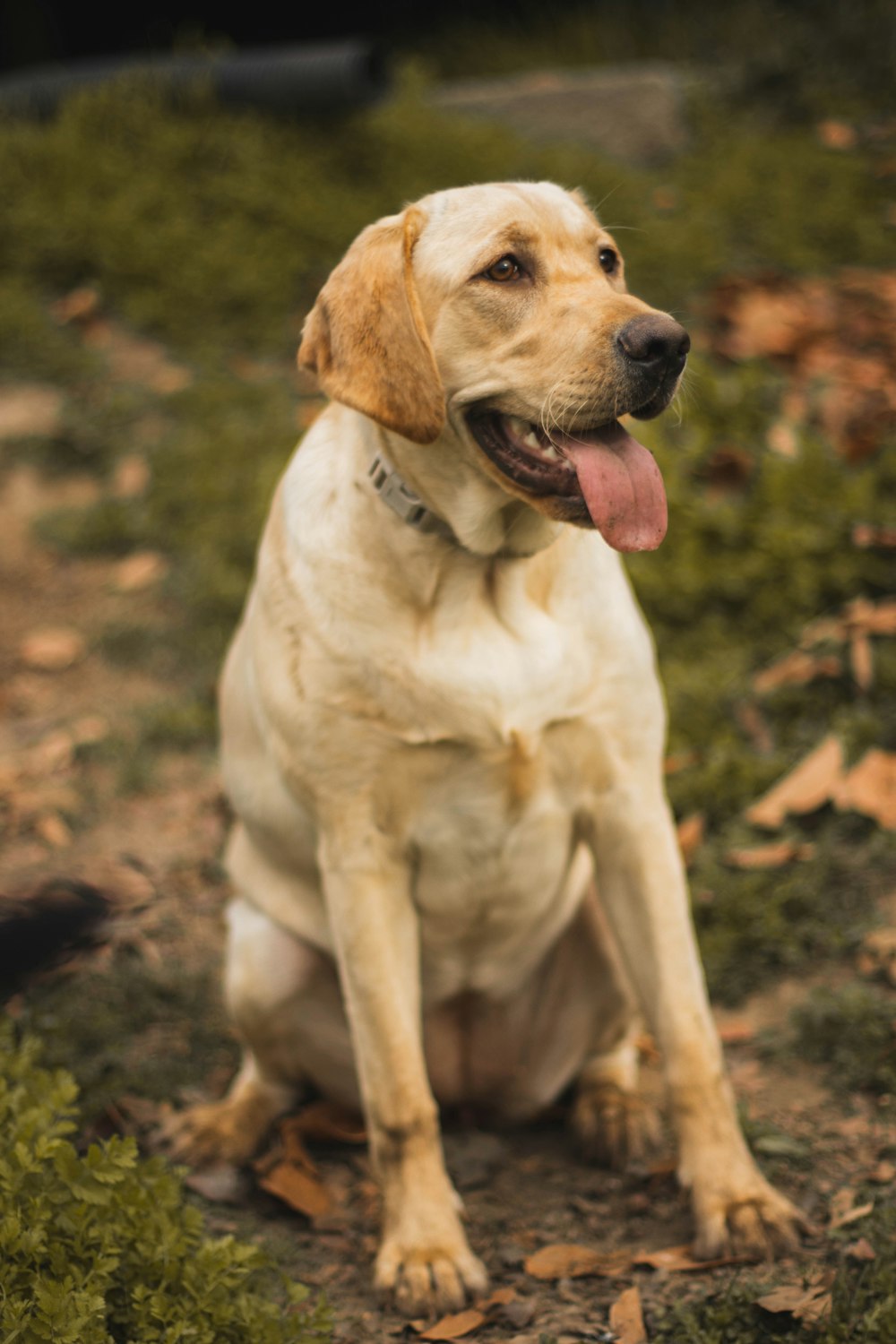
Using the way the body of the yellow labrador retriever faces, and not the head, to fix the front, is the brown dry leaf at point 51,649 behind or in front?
behind

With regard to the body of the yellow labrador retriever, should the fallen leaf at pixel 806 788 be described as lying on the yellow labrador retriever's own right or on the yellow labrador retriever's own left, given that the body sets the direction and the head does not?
on the yellow labrador retriever's own left

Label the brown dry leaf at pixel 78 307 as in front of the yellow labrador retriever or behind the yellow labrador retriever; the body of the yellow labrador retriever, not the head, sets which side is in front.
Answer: behind

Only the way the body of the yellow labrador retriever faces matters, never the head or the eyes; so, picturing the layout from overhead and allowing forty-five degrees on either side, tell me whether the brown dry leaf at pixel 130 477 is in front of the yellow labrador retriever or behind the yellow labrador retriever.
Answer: behind

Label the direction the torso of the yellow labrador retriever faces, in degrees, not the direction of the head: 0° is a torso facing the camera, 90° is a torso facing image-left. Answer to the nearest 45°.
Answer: approximately 315°

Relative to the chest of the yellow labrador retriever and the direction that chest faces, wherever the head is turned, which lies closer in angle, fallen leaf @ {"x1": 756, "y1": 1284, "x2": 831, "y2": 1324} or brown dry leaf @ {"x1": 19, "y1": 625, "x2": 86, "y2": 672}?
the fallen leaf

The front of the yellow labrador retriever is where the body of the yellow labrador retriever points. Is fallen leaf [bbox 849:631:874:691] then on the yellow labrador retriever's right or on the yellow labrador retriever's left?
on the yellow labrador retriever's left

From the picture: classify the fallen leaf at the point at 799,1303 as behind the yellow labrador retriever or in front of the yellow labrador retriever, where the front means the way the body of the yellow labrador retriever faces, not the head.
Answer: in front

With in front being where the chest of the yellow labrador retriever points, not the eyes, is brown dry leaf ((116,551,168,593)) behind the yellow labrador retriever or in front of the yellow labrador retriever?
behind
